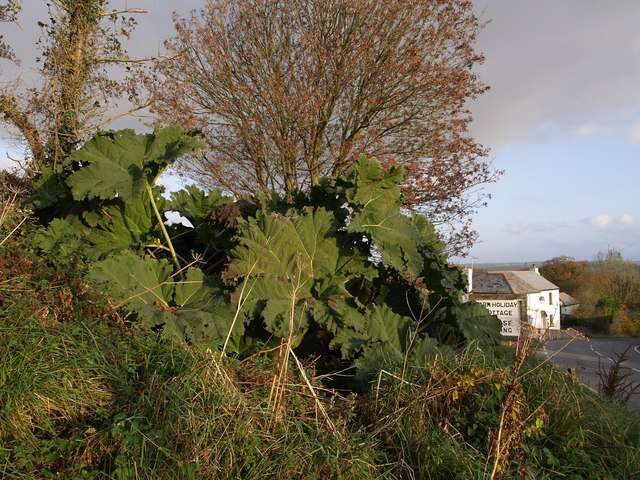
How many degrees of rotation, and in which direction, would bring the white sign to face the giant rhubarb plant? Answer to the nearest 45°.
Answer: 0° — it already faces it

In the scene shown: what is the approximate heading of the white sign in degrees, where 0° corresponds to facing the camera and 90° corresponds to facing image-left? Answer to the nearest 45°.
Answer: approximately 0°
